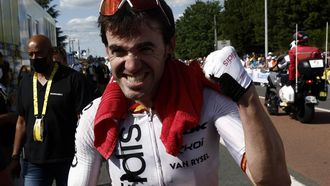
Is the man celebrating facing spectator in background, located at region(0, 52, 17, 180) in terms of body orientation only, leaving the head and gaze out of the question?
no

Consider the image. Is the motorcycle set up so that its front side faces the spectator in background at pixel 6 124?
no

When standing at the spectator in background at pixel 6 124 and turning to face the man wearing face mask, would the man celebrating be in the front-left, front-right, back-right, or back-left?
front-right

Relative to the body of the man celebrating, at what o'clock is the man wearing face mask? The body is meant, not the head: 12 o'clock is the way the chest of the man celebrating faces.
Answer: The man wearing face mask is roughly at 5 o'clock from the man celebrating.

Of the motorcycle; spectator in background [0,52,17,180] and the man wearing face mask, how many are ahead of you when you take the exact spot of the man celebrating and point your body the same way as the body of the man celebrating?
0

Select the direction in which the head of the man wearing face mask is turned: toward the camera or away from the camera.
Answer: toward the camera

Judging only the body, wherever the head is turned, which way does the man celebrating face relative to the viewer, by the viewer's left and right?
facing the viewer

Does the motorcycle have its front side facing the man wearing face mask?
no

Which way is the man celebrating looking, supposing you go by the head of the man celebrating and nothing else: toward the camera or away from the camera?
toward the camera

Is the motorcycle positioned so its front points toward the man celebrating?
no
